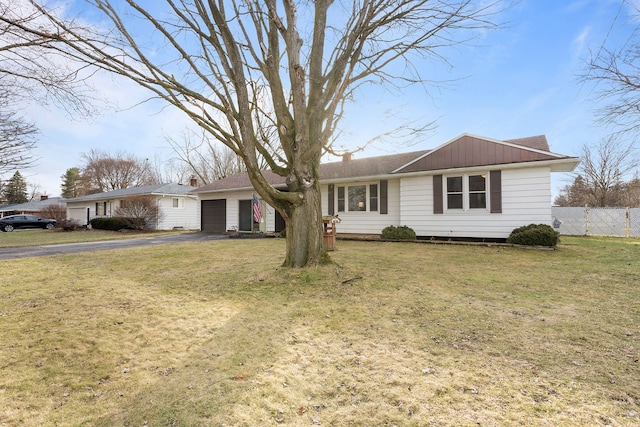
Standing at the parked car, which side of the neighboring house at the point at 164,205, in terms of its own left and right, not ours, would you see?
right

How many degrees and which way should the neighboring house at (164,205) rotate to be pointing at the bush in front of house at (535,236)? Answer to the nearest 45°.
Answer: approximately 45° to its left

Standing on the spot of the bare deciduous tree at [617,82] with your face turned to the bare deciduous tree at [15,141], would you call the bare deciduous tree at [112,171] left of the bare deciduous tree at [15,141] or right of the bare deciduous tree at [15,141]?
right

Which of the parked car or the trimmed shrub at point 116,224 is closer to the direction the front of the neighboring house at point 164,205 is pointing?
the trimmed shrub

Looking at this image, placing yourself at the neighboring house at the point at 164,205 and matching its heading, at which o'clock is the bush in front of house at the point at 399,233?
The bush in front of house is roughly at 10 o'clock from the neighboring house.

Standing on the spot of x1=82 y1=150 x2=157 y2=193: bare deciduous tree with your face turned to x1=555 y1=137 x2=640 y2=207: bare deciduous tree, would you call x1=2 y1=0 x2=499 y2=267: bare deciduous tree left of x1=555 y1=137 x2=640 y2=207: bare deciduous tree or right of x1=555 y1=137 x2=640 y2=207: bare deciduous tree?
right

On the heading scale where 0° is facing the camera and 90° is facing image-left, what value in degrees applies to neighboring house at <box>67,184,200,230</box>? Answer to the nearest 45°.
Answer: approximately 45°
